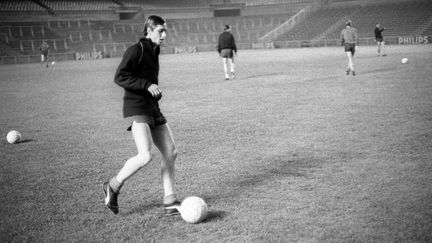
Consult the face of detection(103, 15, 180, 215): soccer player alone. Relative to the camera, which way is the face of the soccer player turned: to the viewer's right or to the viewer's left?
to the viewer's right

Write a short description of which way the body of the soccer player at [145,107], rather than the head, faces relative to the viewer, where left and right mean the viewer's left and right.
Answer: facing to the right of the viewer

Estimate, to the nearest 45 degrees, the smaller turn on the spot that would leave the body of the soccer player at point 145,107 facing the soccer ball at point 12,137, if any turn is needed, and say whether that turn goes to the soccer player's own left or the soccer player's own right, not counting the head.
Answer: approximately 135° to the soccer player's own left
